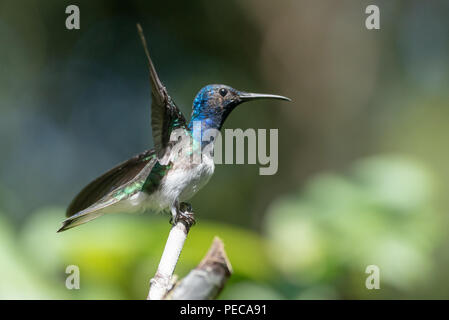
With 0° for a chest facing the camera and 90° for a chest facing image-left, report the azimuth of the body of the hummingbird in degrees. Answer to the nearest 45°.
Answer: approximately 270°
